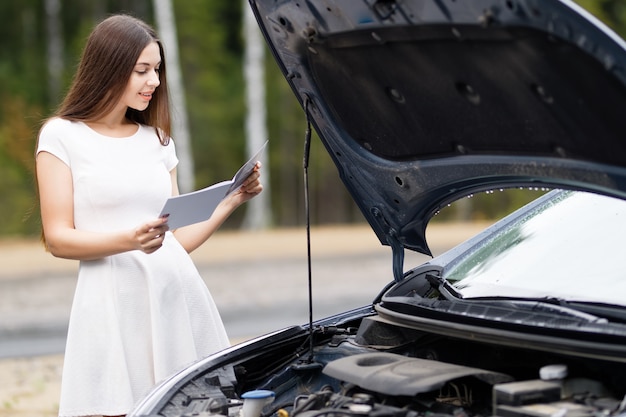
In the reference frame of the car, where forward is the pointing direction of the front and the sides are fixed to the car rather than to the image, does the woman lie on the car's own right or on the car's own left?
on the car's own right

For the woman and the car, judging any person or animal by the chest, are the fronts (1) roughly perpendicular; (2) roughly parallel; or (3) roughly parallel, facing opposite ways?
roughly perpendicular

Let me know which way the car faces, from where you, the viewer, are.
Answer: facing the viewer and to the left of the viewer

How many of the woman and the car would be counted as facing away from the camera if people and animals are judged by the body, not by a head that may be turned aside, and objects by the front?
0

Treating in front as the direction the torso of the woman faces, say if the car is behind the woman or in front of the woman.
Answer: in front

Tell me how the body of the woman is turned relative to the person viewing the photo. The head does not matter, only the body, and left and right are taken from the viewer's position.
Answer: facing the viewer and to the right of the viewer

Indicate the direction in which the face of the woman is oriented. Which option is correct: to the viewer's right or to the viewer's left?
to the viewer's right
